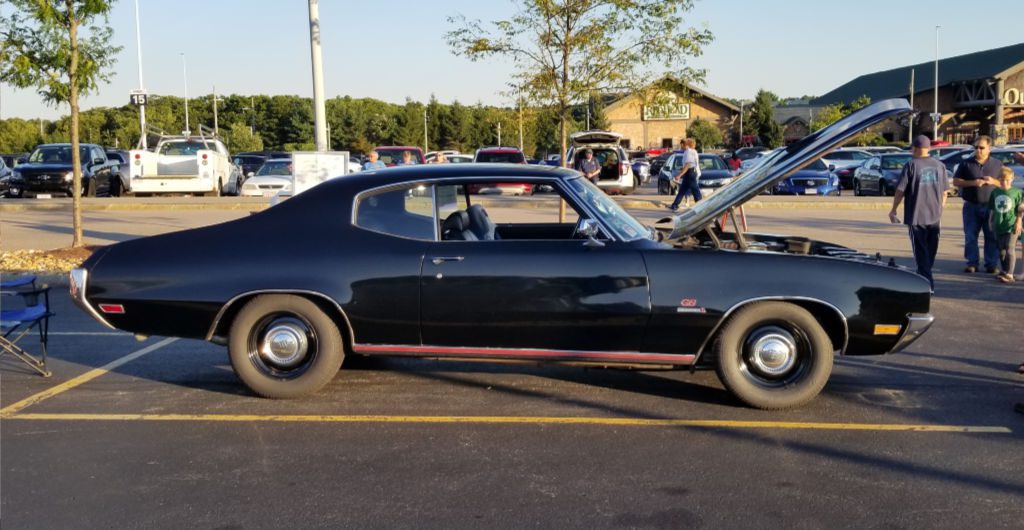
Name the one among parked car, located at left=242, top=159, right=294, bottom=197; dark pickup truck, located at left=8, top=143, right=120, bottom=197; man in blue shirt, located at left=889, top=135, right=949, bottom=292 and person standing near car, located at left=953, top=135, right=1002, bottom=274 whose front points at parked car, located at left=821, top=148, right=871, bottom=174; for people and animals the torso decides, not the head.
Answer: the man in blue shirt

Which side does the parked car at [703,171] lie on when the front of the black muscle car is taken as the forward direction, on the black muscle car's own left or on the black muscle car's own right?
on the black muscle car's own left

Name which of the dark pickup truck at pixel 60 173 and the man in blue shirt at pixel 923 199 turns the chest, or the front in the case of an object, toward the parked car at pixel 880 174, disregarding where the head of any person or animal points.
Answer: the man in blue shirt

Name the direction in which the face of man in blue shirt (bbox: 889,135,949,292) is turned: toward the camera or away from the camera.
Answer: away from the camera

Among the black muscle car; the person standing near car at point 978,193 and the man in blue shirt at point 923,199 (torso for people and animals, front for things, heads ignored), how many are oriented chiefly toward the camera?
1

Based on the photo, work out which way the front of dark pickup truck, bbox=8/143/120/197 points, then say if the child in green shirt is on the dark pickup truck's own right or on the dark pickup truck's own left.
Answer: on the dark pickup truck's own left

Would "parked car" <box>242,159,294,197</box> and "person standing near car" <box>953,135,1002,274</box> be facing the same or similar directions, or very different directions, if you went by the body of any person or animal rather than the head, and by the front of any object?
same or similar directions

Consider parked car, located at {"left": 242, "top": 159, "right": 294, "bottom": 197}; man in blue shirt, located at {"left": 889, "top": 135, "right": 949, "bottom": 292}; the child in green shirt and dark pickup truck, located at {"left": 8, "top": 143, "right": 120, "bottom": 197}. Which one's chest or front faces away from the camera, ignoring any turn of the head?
the man in blue shirt

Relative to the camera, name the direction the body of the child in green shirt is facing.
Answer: toward the camera

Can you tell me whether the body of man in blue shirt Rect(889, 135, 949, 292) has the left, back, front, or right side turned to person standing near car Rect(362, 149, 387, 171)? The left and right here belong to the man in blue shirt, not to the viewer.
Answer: left

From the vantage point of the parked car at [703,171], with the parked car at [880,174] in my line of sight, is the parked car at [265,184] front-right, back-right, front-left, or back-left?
back-right

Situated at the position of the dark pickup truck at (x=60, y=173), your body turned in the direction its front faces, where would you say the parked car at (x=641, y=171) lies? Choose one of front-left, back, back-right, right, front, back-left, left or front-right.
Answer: back-left

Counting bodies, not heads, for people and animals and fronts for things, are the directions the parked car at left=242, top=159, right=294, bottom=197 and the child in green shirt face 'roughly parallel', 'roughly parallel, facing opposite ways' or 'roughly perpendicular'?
roughly parallel

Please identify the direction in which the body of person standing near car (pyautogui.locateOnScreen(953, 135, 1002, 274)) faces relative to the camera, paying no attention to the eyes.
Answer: toward the camera

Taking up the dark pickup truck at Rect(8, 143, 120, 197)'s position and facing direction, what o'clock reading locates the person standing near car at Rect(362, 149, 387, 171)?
The person standing near car is roughly at 10 o'clock from the dark pickup truck.
